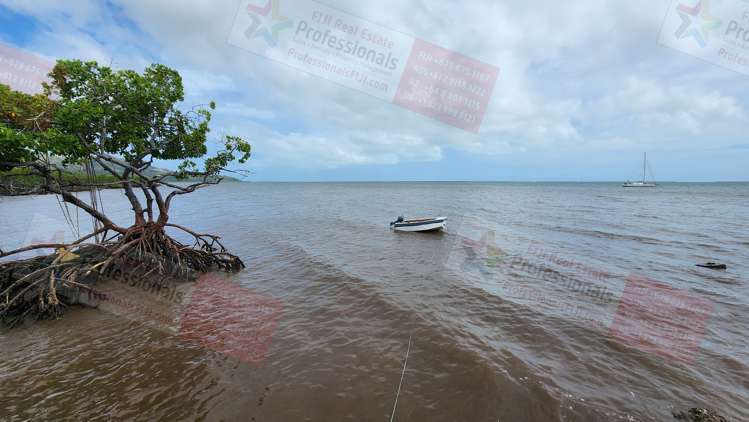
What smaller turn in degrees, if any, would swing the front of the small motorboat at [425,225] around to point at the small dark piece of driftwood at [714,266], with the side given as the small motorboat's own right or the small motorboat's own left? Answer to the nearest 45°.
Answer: approximately 45° to the small motorboat's own right

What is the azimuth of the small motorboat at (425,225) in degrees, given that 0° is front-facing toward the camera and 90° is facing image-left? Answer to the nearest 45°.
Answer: approximately 270°
